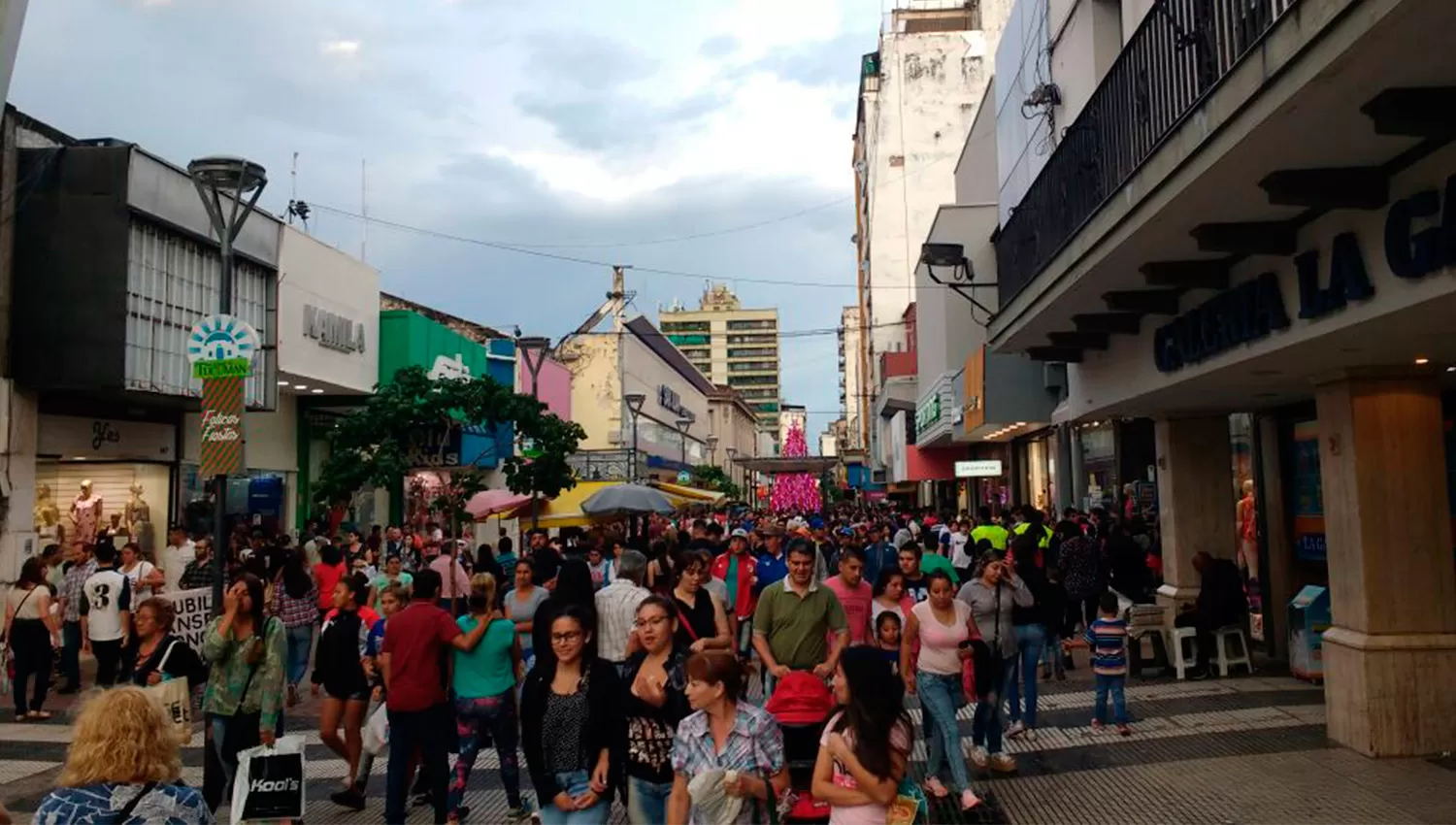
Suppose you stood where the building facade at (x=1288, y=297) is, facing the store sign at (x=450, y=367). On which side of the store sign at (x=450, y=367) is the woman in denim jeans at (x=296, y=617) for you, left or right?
left

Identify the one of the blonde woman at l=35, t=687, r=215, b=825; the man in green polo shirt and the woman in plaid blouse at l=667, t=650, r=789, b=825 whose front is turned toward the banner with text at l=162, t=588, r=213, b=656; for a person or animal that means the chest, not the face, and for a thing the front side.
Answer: the blonde woman

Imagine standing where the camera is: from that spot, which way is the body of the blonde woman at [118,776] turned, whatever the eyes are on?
away from the camera

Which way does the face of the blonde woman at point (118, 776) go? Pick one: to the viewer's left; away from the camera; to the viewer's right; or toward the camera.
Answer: away from the camera

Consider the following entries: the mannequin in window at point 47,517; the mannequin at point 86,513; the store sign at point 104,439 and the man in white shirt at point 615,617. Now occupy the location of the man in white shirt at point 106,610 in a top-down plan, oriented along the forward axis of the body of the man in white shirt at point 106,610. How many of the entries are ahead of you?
3

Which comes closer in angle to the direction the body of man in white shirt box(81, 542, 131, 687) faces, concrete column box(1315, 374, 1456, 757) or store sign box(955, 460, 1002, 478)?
the store sign
